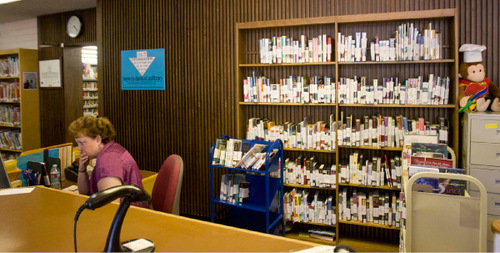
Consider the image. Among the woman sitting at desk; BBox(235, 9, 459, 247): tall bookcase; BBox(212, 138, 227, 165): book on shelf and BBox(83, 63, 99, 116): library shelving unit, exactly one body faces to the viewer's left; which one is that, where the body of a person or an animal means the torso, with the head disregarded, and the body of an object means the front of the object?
the woman sitting at desk

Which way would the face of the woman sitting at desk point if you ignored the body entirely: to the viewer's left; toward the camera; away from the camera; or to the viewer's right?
to the viewer's left

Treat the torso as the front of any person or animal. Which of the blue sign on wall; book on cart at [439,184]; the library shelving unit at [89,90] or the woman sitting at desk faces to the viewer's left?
the woman sitting at desk

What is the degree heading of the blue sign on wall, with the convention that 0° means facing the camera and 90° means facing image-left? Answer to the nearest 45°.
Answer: approximately 0°

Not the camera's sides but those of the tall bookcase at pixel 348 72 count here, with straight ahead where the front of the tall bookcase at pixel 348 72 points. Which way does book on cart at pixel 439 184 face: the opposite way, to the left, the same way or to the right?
the same way

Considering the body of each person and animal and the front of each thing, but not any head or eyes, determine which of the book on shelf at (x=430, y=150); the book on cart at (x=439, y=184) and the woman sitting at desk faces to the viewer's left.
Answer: the woman sitting at desk

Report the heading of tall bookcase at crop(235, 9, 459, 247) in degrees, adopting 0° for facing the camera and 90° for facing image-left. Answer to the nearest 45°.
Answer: approximately 0°

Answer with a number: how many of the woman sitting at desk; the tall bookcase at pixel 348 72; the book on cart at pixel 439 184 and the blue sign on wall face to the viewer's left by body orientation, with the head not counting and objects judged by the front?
1

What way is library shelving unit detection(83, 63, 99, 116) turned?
toward the camera

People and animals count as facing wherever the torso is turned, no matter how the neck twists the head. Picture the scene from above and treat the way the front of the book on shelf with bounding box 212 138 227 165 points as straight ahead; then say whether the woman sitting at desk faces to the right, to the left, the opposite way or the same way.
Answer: to the right

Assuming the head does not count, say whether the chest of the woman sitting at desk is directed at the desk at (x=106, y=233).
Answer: no

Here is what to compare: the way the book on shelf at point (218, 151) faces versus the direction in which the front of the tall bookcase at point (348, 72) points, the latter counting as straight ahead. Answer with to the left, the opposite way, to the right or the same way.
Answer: the same way

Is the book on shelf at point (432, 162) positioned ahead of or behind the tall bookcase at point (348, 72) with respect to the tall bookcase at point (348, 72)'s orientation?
ahead

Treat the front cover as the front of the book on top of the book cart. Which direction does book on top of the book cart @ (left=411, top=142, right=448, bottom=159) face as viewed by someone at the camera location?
facing the viewer
